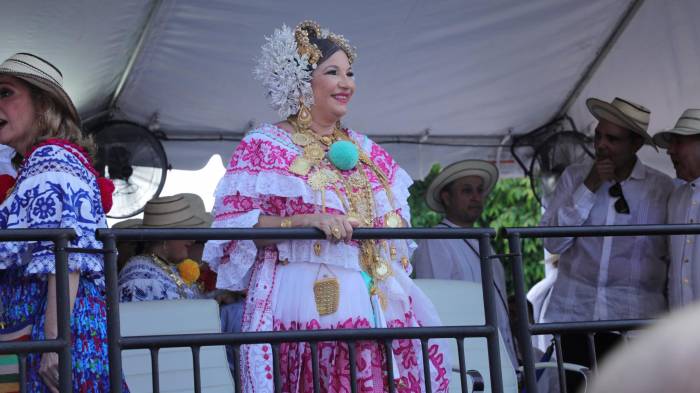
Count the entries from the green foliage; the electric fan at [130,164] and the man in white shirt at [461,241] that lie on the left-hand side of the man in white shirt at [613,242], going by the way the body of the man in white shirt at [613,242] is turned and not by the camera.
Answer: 0

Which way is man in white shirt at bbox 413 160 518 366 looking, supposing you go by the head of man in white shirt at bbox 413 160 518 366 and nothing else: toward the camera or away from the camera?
toward the camera

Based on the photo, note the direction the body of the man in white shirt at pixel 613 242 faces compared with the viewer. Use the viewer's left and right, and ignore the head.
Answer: facing the viewer and to the left of the viewer

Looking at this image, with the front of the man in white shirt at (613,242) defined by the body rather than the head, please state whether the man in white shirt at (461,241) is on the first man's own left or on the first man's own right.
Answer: on the first man's own right

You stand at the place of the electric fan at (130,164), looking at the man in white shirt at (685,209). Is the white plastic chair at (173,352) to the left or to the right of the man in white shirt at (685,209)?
right

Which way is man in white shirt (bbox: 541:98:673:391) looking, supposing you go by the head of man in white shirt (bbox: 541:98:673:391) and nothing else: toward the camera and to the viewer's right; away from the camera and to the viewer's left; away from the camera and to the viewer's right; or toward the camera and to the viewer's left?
toward the camera and to the viewer's left
